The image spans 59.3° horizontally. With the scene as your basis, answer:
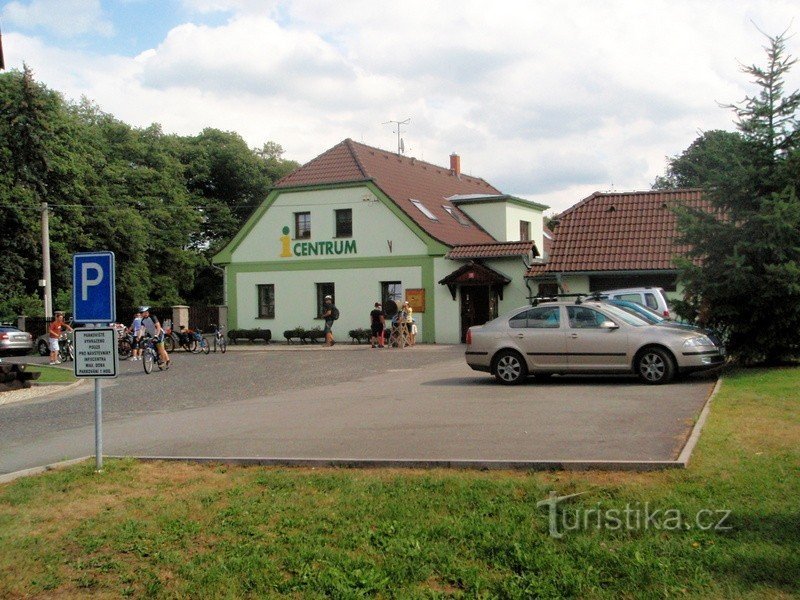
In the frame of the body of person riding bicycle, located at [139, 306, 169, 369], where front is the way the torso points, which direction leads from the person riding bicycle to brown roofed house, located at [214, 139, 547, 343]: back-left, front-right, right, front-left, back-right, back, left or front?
back

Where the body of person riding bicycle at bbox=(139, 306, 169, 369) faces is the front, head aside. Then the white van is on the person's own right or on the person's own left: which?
on the person's own left

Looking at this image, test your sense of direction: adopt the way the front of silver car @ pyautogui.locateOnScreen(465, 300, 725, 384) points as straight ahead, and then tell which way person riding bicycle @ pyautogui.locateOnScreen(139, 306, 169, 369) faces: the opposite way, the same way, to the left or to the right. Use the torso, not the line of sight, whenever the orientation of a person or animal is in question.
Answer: to the right

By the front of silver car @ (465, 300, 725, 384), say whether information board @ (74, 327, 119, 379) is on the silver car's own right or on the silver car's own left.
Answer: on the silver car's own right

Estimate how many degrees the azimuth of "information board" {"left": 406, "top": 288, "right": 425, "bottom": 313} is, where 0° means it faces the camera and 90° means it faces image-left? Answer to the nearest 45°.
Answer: approximately 0°

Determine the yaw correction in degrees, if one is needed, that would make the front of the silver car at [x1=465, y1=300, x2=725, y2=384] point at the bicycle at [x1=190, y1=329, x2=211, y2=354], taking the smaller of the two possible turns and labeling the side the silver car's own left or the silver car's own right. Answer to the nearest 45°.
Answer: approximately 135° to the silver car's own left

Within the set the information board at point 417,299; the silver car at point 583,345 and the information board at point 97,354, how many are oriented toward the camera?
2

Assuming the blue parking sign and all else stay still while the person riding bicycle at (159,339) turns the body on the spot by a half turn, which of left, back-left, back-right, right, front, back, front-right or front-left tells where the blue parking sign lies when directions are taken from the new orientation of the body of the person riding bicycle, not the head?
back-right

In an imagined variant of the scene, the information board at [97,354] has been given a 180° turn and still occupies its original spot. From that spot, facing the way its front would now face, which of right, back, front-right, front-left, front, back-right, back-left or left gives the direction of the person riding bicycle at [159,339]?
front

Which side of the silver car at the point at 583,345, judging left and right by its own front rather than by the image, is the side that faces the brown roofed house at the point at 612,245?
left

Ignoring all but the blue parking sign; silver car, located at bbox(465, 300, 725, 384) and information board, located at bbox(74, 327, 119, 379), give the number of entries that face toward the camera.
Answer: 2

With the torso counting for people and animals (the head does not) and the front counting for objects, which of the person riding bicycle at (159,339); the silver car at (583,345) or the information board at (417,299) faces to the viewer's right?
the silver car

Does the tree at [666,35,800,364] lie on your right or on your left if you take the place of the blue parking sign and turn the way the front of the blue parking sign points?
on your left
